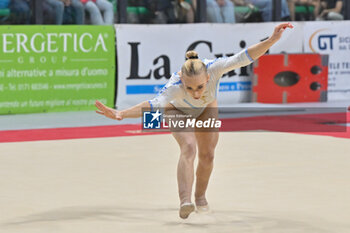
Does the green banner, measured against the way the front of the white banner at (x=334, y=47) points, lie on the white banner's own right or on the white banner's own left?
on the white banner's own right

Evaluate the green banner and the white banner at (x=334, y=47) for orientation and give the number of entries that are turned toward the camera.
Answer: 2

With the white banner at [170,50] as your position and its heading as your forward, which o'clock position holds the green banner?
The green banner is roughly at 2 o'clock from the white banner.

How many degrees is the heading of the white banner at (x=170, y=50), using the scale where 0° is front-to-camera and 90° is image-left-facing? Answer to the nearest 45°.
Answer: approximately 0°

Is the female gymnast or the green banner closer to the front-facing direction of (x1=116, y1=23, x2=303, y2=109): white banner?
the female gymnast

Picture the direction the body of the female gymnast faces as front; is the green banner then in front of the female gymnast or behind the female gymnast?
behind

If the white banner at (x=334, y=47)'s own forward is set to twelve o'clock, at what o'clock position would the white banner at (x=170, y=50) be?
the white banner at (x=170, y=50) is roughly at 2 o'clock from the white banner at (x=334, y=47).

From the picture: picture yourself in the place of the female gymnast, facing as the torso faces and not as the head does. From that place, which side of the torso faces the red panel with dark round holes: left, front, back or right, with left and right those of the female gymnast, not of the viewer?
back

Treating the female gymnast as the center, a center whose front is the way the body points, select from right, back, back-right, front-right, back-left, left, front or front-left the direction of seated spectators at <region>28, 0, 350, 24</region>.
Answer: back
